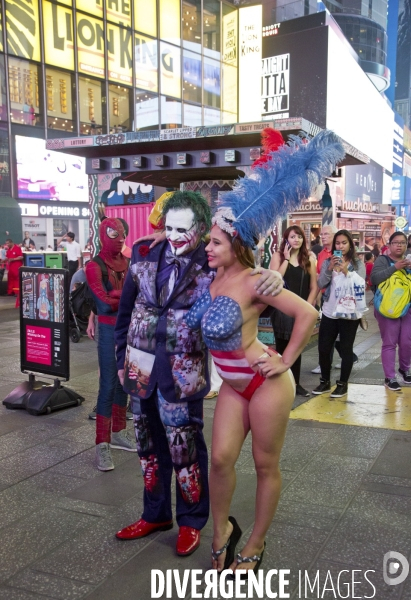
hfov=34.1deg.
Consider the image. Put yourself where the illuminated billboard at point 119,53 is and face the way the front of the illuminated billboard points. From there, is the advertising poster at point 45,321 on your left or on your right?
on your right

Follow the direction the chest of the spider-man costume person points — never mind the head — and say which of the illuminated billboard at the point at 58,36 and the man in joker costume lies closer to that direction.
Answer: the man in joker costume

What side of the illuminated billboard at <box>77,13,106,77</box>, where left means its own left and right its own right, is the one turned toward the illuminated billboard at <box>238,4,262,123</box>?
left

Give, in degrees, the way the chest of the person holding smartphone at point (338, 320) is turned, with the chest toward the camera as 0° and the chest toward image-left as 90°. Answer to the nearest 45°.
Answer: approximately 45°

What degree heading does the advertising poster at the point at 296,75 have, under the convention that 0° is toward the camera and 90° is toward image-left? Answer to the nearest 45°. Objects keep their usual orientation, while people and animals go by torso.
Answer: approximately 45°
